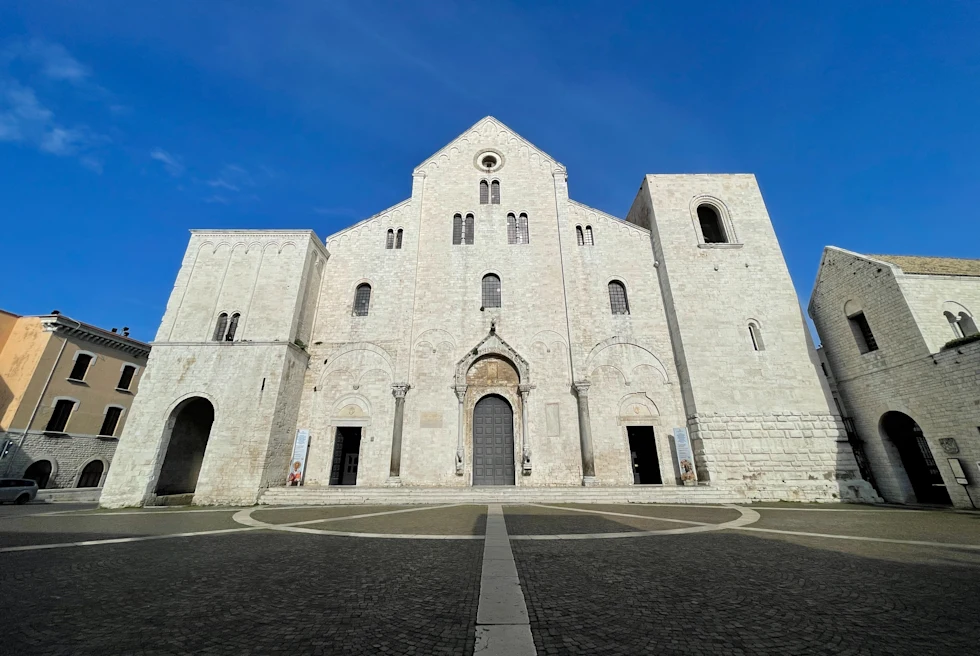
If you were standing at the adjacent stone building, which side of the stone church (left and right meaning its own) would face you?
left

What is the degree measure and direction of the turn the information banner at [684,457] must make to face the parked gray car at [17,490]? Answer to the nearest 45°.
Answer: approximately 90° to its right

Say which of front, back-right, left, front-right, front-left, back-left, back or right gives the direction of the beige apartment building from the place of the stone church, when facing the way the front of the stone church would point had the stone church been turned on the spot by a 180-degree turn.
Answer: left

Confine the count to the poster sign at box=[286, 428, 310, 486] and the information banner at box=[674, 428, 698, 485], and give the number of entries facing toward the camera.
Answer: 2

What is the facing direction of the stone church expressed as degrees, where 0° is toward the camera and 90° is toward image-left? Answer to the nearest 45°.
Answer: approximately 0°

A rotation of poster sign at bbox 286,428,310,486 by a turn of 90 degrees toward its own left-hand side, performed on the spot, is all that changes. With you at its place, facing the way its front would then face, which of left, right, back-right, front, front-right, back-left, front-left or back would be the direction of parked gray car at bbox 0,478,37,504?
back-left

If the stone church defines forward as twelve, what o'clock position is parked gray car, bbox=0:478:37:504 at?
The parked gray car is roughly at 3 o'clock from the stone church.

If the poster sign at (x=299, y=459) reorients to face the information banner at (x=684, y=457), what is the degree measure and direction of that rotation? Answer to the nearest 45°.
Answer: approximately 45° to its left

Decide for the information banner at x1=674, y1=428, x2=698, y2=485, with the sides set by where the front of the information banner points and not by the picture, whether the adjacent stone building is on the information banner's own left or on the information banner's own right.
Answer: on the information banner's own left

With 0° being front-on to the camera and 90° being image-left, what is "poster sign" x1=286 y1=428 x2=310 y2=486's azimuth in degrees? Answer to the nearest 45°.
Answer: approximately 0°

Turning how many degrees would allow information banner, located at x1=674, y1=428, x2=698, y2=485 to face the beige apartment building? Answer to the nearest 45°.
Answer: approximately 90° to its right
